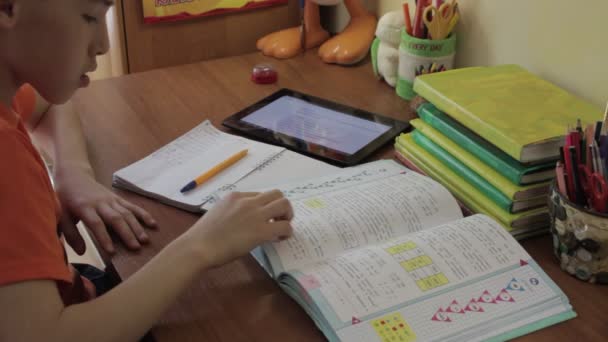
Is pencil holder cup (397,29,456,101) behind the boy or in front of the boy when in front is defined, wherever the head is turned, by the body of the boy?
in front

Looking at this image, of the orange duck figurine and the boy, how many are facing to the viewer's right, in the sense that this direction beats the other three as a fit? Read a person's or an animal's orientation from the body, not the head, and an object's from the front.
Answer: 1

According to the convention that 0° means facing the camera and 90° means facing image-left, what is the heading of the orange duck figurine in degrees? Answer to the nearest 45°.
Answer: approximately 45°

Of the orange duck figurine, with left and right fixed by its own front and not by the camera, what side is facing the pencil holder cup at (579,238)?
left

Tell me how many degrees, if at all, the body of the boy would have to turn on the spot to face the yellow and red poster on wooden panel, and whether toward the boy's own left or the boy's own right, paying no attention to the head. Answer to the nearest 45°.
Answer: approximately 90° to the boy's own left

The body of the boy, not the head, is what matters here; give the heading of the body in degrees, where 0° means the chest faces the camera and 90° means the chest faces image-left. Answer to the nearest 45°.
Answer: approximately 270°

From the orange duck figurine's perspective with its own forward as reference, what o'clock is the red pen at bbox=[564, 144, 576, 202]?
The red pen is roughly at 10 o'clock from the orange duck figurine.

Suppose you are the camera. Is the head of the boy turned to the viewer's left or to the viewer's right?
to the viewer's right
